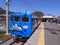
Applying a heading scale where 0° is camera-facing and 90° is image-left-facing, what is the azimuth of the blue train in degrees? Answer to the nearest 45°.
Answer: approximately 45°
